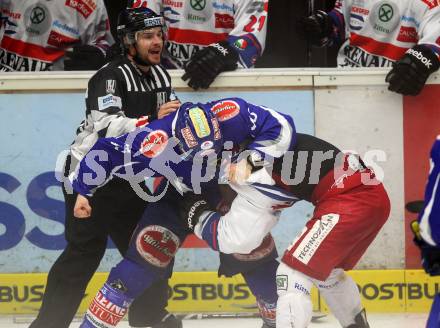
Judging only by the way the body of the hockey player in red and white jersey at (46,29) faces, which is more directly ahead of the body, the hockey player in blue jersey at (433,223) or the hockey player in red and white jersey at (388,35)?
the hockey player in blue jersey

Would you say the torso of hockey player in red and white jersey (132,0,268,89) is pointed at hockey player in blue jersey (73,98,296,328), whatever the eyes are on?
yes

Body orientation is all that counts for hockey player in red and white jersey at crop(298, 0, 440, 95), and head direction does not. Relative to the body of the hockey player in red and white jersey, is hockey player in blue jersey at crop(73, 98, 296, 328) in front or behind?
in front

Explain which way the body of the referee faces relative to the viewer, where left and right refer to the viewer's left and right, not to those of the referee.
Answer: facing the viewer and to the right of the viewer

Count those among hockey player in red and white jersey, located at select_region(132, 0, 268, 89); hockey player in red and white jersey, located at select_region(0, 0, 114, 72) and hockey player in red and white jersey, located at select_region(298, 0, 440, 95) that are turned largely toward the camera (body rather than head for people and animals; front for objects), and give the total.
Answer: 3

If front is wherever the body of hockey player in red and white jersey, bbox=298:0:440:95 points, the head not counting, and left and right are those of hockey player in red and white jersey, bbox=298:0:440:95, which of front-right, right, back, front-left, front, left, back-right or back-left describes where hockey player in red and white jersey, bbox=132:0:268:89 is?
right

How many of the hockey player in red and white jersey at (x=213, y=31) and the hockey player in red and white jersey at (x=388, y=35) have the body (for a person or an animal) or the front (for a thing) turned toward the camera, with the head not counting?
2

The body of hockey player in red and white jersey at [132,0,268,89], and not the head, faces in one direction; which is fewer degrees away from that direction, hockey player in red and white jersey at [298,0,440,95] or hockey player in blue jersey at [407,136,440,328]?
the hockey player in blue jersey
